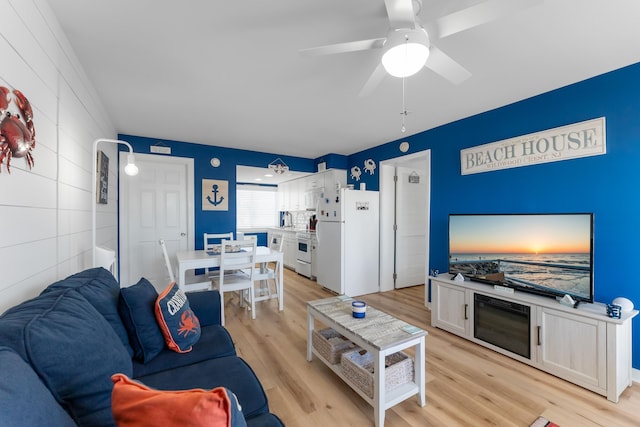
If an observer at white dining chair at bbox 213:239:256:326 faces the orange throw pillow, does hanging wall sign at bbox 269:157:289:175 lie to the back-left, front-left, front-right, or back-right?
back-left

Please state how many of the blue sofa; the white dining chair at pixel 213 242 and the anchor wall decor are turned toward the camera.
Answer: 2

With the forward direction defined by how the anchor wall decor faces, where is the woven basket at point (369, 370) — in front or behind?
in front

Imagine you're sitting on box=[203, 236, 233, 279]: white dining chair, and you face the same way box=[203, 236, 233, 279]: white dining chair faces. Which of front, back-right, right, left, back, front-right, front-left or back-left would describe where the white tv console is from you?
front-left

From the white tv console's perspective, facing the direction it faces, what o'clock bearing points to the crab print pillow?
The crab print pillow is roughly at 12 o'clock from the white tv console.

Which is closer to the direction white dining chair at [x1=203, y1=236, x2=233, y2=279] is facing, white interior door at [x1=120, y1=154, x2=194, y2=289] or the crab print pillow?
the crab print pillow

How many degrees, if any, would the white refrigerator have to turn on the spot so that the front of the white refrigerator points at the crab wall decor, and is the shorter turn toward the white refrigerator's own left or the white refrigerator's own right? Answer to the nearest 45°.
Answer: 0° — it already faces it

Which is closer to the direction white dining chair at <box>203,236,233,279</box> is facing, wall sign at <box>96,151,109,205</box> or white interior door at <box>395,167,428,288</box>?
the wall sign

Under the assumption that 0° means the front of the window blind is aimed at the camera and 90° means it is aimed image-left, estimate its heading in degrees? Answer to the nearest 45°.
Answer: approximately 0°

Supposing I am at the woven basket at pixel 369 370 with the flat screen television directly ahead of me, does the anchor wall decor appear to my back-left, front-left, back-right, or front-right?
back-left

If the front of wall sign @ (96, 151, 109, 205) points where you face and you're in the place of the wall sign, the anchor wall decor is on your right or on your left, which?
on your left

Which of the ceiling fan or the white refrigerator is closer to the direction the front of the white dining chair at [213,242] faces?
the ceiling fan

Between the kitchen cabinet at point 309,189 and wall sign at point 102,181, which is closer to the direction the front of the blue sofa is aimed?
the kitchen cabinet

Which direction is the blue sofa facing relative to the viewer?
to the viewer's right

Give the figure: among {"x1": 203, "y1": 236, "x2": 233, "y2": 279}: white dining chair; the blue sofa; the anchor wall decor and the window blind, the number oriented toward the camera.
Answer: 3

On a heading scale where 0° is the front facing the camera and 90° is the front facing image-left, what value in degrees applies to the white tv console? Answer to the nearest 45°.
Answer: approximately 45°

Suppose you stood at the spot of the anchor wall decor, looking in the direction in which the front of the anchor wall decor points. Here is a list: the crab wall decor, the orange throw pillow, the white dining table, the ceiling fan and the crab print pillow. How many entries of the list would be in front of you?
5

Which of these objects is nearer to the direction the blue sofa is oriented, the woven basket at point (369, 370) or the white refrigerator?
the woven basket
